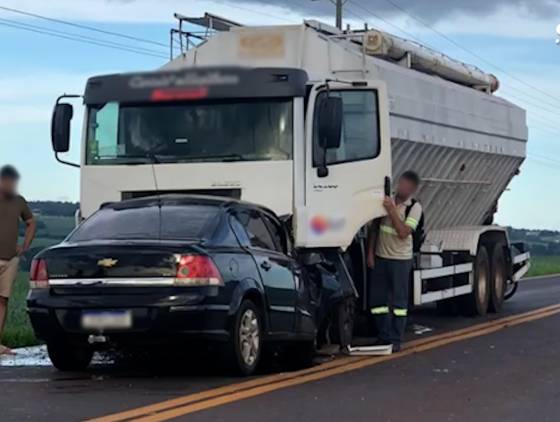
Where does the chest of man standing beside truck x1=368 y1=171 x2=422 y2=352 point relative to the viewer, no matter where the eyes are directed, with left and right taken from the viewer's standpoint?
facing the viewer and to the left of the viewer

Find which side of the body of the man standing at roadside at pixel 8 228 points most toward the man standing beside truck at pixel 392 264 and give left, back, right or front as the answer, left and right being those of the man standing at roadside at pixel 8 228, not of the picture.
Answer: left

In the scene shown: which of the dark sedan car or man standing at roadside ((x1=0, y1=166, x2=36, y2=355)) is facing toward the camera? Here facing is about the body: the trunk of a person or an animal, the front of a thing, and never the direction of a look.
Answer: the man standing at roadside

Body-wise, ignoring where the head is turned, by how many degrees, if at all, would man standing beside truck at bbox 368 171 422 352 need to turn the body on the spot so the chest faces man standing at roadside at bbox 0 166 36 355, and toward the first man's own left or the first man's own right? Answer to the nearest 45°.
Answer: approximately 45° to the first man's own right

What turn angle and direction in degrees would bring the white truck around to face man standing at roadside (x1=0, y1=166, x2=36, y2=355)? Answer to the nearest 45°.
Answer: approximately 45° to its right

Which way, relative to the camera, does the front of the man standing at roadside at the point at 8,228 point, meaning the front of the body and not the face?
toward the camera

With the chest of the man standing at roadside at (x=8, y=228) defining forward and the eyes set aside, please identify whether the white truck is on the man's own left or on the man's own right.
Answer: on the man's own left

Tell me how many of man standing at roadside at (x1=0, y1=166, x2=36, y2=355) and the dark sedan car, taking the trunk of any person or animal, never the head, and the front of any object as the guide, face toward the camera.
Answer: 1

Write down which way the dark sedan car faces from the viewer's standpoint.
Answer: facing away from the viewer and to the right of the viewer
